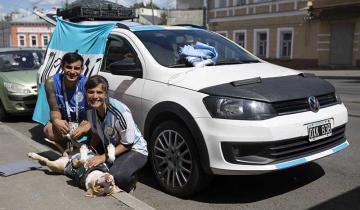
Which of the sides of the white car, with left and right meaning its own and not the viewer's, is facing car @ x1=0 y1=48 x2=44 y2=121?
back

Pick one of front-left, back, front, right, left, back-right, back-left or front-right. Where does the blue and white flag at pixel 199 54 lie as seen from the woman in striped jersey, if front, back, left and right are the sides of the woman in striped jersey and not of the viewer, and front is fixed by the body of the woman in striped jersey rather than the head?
back

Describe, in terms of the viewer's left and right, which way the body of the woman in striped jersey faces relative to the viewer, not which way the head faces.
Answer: facing the viewer and to the left of the viewer

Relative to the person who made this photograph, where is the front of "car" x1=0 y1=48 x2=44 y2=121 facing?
facing the viewer and to the right of the viewer

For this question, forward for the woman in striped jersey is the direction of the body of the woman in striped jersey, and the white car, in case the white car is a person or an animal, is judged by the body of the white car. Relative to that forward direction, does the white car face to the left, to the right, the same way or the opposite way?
to the left

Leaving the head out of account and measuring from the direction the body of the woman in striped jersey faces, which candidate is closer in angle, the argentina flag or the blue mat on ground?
the blue mat on ground

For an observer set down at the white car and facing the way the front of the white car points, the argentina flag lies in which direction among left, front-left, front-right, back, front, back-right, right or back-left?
back
